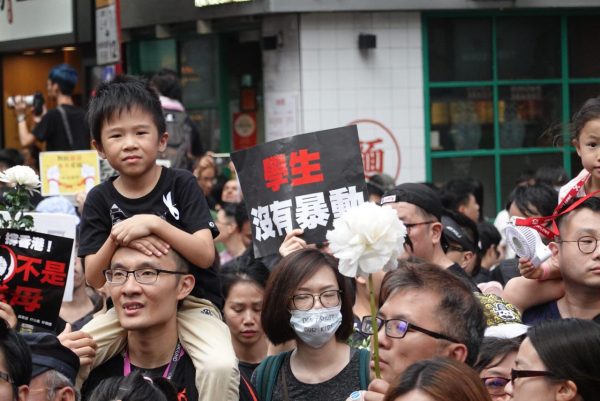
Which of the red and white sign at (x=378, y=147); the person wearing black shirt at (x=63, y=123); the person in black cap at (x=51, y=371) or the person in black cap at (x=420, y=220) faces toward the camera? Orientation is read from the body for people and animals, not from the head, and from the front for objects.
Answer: the red and white sign

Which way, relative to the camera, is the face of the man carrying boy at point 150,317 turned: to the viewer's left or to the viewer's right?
to the viewer's left

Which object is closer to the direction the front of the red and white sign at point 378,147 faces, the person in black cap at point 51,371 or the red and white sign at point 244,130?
the person in black cap

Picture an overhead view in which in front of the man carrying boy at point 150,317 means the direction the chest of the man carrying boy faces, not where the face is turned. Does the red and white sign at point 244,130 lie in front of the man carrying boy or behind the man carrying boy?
behind

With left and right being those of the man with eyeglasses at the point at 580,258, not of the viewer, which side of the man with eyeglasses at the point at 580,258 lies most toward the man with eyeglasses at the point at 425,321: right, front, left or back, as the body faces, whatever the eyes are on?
right

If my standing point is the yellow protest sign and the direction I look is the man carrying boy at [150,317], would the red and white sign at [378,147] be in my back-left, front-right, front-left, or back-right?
back-left

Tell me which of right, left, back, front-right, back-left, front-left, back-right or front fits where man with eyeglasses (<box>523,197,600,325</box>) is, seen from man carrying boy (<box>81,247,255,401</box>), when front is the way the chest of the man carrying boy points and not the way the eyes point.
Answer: back-left
